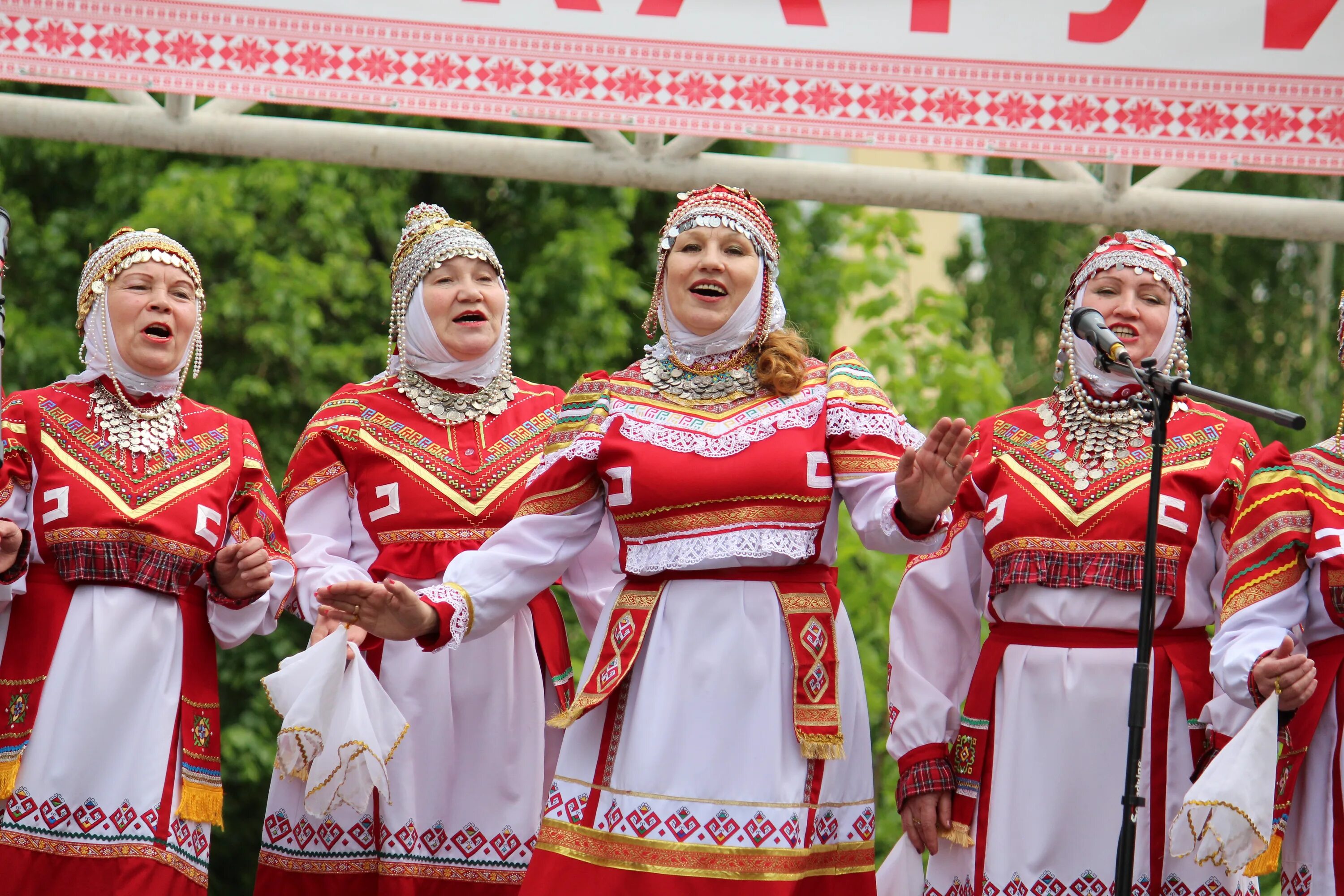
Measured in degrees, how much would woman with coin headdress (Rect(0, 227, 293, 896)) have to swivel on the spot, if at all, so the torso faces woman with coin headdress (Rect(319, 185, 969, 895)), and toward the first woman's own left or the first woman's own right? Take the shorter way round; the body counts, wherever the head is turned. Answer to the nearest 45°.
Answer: approximately 45° to the first woman's own left

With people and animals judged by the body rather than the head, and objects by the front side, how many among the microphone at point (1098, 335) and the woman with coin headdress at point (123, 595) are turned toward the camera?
1

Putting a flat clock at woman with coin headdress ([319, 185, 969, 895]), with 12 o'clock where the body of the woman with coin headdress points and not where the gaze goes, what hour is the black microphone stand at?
The black microphone stand is roughly at 10 o'clock from the woman with coin headdress.

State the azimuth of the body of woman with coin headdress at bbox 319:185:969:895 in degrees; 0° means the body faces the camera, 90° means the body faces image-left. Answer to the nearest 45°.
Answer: approximately 0°

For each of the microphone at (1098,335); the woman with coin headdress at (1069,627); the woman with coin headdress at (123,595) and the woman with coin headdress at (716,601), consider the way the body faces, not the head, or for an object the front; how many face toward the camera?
3
